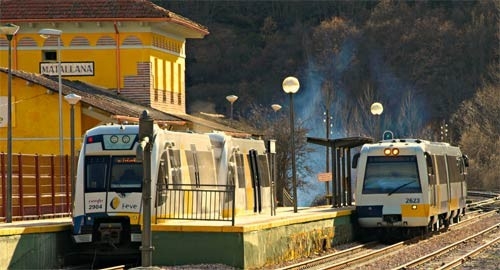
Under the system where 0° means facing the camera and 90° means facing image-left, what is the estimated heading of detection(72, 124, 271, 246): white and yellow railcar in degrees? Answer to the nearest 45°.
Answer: approximately 45°

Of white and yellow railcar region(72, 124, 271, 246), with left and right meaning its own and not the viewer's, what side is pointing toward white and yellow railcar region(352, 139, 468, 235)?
back
